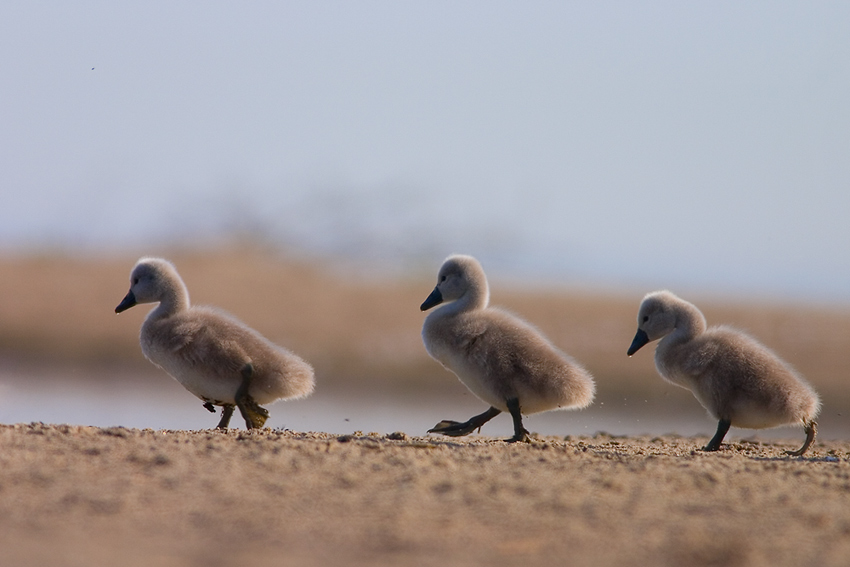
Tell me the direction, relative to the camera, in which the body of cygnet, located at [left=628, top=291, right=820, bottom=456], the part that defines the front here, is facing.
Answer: to the viewer's left
